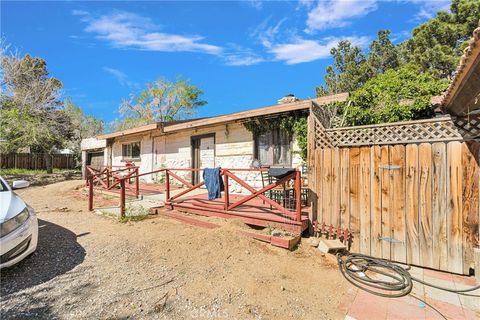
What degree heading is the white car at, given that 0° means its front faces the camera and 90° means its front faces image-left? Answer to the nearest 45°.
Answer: approximately 315°

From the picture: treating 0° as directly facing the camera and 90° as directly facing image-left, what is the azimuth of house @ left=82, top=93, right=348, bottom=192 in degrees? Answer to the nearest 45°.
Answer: approximately 45°
